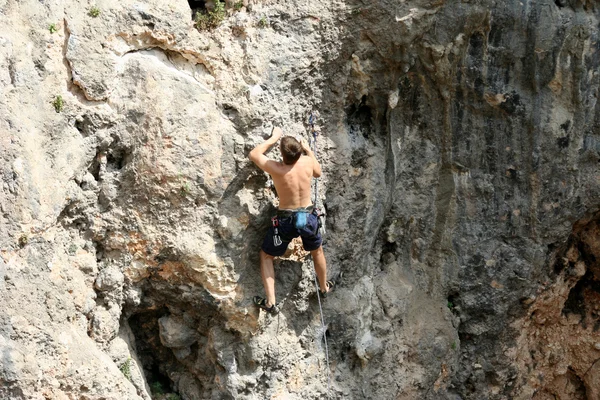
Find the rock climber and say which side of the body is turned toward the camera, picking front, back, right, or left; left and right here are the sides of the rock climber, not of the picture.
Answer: back

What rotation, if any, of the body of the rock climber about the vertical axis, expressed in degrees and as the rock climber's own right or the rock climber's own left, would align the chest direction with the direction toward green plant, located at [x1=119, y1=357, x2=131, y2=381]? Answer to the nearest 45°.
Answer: approximately 90° to the rock climber's own left

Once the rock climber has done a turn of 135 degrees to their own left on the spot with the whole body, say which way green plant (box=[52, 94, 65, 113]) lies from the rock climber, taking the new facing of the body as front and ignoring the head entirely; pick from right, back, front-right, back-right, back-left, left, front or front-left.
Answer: front-right

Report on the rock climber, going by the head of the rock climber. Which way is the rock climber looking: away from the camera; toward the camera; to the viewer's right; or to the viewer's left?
away from the camera

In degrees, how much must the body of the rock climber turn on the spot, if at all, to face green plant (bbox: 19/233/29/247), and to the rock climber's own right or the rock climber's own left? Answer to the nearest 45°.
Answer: approximately 90° to the rock climber's own left
